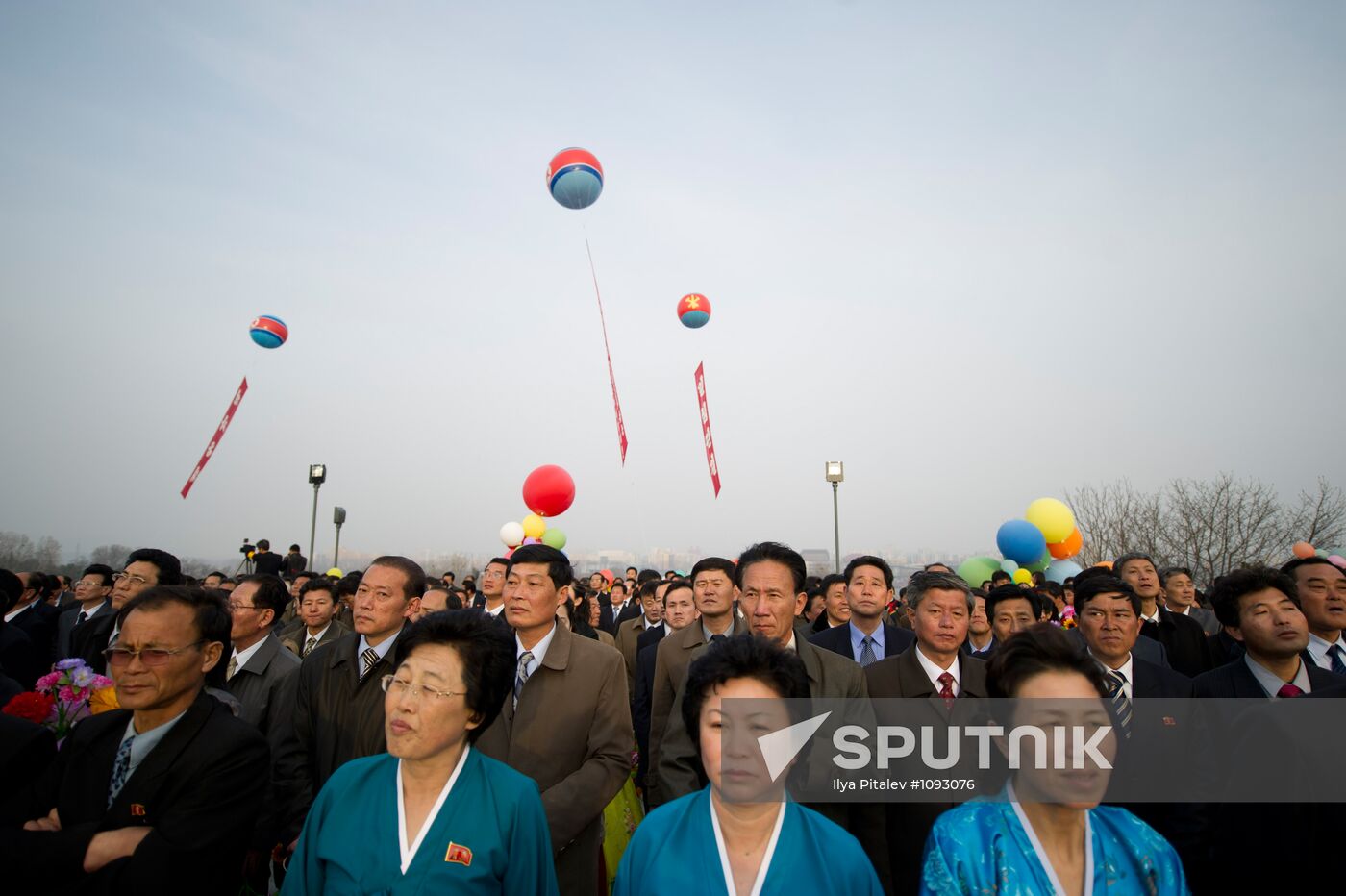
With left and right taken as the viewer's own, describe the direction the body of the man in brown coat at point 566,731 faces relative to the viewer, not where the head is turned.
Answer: facing the viewer and to the left of the viewer

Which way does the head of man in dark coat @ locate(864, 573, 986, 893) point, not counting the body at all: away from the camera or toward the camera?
toward the camera

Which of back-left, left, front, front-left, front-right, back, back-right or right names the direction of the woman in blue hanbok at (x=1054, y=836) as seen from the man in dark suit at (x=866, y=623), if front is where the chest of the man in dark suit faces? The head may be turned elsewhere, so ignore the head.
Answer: front

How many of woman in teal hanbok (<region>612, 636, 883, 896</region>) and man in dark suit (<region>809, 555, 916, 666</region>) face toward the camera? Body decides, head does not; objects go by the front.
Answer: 2

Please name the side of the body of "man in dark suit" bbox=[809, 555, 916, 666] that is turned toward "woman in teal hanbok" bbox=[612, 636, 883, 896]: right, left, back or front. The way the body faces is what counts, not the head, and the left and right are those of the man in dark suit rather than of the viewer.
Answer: front

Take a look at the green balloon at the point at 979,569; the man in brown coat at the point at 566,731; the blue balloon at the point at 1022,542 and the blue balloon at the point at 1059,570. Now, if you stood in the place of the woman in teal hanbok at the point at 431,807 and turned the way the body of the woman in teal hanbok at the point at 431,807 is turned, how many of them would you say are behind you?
4

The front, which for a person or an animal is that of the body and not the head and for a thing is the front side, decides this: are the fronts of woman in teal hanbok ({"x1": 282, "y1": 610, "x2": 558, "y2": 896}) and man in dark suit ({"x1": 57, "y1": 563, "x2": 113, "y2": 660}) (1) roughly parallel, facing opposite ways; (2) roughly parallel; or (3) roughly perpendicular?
roughly parallel

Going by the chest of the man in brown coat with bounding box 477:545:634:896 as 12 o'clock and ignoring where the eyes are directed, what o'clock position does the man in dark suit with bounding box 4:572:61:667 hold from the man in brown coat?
The man in dark suit is roughly at 3 o'clock from the man in brown coat.

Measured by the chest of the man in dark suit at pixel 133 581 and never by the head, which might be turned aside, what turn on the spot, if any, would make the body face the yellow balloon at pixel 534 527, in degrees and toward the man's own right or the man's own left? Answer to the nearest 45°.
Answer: approximately 180°

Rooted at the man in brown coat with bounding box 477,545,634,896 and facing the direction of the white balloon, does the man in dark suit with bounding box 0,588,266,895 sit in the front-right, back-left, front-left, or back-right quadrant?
back-left

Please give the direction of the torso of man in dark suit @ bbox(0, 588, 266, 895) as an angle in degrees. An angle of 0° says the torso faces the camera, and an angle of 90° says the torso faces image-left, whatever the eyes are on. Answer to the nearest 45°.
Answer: approximately 45°

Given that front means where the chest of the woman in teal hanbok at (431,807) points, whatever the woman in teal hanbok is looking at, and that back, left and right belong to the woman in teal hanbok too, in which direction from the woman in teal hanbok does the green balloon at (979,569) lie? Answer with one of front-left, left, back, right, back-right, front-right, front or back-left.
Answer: back

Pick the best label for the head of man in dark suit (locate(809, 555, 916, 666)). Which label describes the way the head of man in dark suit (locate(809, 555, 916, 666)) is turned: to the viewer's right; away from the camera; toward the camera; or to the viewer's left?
toward the camera

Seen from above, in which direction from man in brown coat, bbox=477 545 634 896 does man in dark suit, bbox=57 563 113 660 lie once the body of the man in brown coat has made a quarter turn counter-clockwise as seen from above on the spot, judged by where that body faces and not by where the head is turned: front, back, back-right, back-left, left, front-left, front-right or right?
back

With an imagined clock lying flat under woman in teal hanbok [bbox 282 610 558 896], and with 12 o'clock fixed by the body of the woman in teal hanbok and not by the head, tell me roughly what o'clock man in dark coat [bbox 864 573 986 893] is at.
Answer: The man in dark coat is roughly at 7 o'clock from the woman in teal hanbok.

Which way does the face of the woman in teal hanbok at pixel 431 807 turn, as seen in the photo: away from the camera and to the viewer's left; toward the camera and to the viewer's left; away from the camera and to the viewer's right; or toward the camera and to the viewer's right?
toward the camera and to the viewer's left

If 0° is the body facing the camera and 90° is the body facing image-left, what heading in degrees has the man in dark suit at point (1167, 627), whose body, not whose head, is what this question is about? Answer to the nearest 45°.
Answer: approximately 45°

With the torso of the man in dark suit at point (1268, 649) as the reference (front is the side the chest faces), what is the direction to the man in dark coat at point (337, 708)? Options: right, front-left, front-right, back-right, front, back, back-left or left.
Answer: right

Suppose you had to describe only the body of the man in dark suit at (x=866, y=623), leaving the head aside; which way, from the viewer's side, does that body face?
toward the camera

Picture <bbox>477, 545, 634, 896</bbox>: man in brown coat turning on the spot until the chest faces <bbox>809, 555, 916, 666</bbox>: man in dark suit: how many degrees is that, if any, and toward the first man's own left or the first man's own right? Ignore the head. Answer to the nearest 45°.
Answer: approximately 180°

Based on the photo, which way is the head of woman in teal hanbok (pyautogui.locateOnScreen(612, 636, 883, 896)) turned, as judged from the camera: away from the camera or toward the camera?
toward the camera
